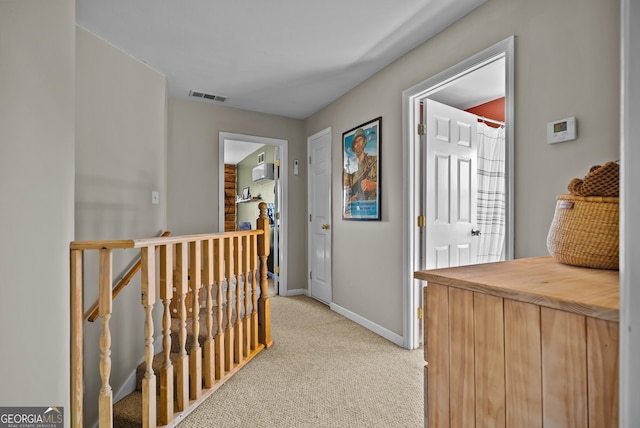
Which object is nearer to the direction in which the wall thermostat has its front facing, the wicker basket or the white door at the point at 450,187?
the wicker basket

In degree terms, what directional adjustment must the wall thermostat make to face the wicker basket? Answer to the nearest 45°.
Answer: approximately 45° to its left

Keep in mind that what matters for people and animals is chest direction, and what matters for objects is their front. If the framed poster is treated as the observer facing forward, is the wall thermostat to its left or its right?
on its left

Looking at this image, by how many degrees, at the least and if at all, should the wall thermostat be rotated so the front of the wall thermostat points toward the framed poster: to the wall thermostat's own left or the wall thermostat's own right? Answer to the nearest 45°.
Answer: approximately 90° to the wall thermostat's own right

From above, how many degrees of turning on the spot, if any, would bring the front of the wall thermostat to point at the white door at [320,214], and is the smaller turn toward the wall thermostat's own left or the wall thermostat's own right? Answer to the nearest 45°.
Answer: approximately 90° to the wall thermostat's own right

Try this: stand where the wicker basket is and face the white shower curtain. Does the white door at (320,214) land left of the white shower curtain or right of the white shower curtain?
left

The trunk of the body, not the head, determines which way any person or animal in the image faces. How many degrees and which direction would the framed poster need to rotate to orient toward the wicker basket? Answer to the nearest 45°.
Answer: approximately 45° to its left

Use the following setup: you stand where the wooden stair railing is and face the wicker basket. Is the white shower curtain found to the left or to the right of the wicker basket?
left

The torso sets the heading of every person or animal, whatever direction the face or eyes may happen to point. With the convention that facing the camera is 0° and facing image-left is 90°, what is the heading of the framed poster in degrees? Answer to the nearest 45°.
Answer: approximately 45°

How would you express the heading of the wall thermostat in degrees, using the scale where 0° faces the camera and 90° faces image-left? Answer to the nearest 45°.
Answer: approximately 45°

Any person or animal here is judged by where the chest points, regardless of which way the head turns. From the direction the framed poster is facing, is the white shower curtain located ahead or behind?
behind

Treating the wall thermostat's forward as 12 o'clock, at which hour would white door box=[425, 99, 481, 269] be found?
The white door is roughly at 3 o'clock from the wall thermostat.

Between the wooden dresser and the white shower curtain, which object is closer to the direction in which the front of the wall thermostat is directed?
the wooden dresser
